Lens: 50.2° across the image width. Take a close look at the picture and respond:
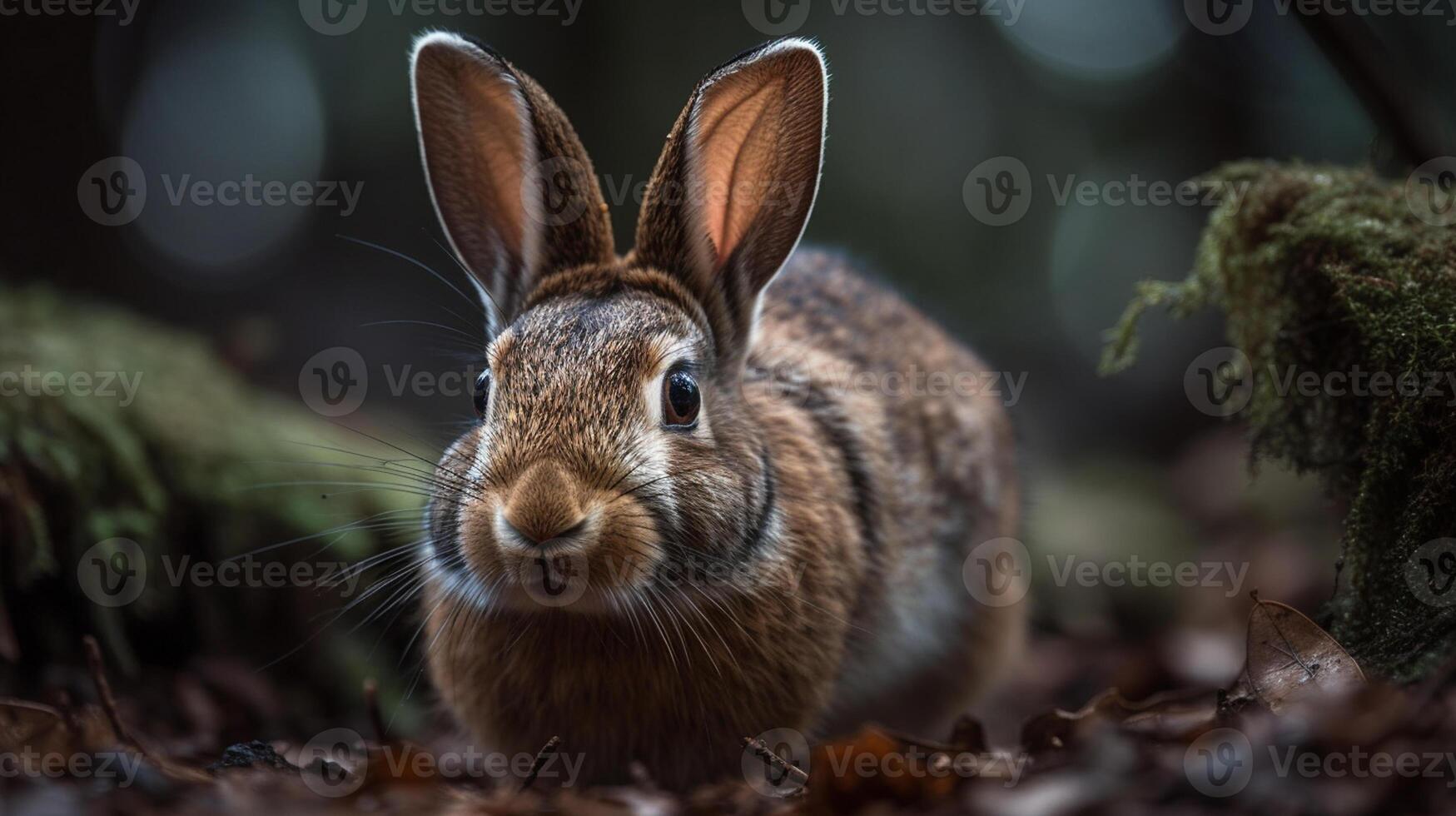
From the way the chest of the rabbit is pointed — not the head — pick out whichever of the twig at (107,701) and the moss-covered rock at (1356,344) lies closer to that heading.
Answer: the twig

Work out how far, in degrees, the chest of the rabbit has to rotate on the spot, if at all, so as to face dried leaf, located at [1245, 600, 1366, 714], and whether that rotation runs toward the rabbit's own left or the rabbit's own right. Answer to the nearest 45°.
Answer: approximately 90° to the rabbit's own left

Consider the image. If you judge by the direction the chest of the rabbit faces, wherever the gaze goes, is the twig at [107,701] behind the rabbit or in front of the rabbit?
in front

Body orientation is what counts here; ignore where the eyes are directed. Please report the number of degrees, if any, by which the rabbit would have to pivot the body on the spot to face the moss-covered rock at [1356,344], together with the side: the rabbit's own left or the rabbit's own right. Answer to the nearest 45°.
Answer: approximately 135° to the rabbit's own left

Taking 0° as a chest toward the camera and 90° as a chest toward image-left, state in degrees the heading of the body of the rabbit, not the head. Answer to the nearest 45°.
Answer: approximately 45°

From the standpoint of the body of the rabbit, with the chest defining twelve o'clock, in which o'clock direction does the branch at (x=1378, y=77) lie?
The branch is roughly at 7 o'clock from the rabbit.
